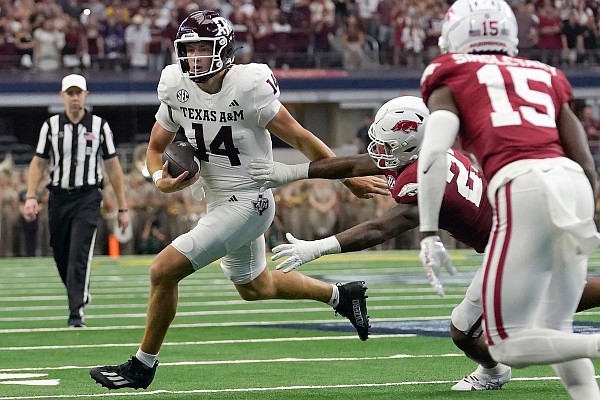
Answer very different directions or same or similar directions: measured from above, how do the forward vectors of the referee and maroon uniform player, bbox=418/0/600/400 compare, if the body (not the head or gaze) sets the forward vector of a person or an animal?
very different directions

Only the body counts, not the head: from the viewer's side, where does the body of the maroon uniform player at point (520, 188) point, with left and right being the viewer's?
facing away from the viewer and to the left of the viewer

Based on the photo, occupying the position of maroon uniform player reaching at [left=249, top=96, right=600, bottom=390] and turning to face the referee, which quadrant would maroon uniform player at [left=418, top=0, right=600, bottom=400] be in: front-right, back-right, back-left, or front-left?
back-left

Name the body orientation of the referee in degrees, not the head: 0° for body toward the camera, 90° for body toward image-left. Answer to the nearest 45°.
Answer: approximately 0°

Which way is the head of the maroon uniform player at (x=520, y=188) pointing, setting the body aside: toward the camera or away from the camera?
away from the camera

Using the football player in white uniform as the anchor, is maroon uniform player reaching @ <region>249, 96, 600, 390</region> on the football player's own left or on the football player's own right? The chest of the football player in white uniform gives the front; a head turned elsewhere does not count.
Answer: on the football player's own left

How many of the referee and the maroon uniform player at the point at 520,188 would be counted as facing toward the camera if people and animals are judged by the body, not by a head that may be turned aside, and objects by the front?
1

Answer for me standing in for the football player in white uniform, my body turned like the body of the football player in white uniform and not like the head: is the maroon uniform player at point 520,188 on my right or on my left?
on my left

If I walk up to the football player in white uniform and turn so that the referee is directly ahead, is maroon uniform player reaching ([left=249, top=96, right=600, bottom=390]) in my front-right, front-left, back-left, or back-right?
back-right
